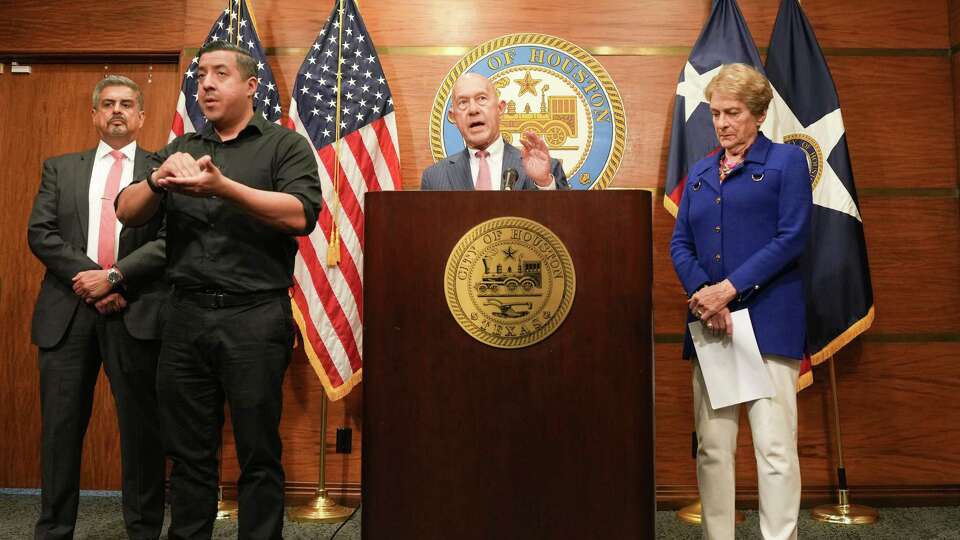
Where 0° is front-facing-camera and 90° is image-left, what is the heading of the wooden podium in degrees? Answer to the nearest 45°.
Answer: approximately 0°

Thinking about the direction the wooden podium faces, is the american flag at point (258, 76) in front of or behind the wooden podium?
behind

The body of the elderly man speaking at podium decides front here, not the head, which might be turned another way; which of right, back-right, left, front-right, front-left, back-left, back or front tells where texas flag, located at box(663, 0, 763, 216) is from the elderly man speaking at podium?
back-left

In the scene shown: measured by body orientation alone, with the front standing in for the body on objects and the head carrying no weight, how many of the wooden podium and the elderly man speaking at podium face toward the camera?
2
